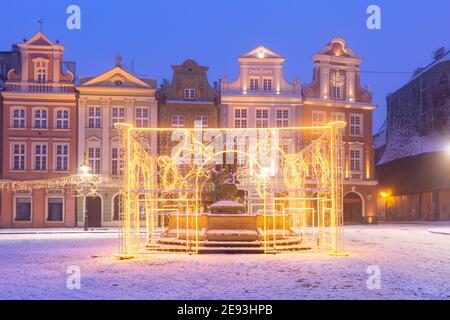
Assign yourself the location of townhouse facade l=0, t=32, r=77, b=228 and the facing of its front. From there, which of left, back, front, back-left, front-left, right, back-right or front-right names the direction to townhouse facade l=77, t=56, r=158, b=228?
left

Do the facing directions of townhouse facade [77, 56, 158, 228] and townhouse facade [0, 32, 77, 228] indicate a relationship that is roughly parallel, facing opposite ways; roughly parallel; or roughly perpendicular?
roughly parallel

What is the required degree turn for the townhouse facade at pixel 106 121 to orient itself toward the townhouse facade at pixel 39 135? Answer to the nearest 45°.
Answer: approximately 90° to its right

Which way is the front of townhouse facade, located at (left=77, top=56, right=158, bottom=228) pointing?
toward the camera

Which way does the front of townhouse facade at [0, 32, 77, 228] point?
toward the camera

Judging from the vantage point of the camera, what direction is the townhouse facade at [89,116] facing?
facing the viewer

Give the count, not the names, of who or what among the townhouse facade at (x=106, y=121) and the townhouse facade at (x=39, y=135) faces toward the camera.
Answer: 2
